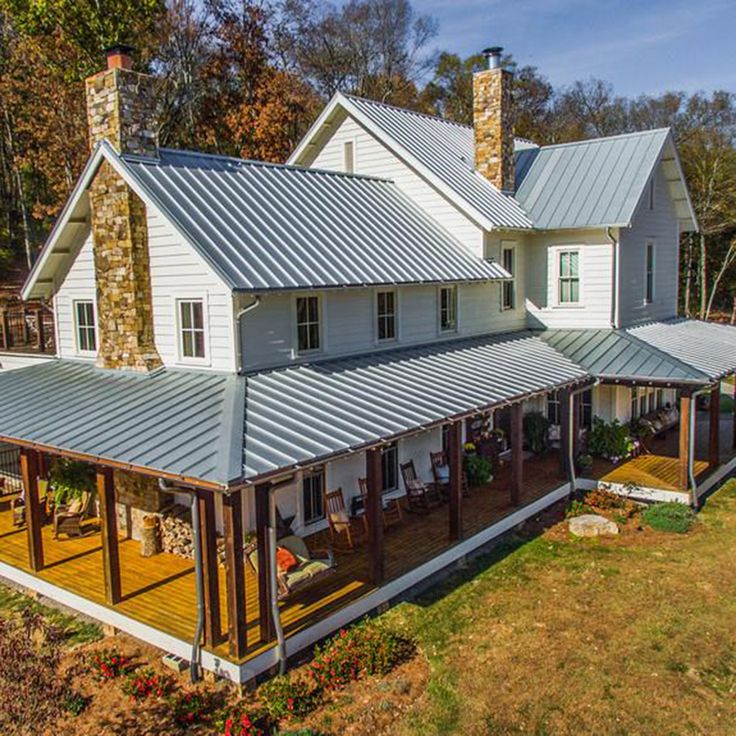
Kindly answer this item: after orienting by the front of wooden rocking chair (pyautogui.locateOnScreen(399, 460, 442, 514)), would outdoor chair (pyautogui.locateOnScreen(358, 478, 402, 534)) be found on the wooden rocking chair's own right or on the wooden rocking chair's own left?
on the wooden rocking chair's own right

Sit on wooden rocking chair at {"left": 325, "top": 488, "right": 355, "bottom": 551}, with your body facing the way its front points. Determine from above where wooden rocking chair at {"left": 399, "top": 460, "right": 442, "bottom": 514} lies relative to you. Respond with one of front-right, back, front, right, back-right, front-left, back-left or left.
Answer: left

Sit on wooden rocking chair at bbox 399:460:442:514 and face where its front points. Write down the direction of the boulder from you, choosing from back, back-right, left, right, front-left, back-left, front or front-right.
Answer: front-left

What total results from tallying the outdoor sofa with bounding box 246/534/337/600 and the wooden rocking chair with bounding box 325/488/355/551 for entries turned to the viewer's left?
0

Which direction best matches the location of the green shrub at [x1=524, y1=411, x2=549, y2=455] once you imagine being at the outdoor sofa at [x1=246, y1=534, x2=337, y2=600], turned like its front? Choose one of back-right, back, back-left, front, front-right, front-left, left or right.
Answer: left

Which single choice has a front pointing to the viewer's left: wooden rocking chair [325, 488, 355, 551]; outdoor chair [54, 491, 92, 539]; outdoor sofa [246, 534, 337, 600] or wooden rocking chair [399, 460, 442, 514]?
outdoor chair [54, 491, 92, 539]

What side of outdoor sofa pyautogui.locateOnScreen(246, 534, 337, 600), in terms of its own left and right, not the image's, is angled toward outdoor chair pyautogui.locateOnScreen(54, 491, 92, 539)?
back
